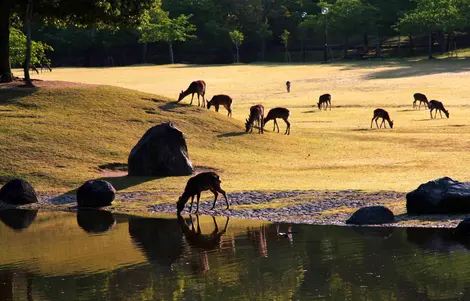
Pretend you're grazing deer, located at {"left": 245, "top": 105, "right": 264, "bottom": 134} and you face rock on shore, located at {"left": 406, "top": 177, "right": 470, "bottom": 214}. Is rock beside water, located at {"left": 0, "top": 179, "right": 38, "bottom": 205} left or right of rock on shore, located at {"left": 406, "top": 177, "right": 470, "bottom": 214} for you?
right

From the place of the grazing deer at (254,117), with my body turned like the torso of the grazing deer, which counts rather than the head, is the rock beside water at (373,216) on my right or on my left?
on my left

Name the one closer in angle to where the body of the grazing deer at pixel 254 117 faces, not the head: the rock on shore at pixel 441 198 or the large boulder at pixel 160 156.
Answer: the large boulder

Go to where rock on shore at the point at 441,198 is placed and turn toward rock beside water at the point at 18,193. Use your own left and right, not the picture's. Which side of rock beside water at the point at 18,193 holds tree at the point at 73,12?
right

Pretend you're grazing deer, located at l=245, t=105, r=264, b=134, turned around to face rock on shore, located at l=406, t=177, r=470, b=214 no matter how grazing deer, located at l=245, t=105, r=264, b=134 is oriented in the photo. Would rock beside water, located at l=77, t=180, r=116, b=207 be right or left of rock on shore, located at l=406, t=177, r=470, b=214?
right

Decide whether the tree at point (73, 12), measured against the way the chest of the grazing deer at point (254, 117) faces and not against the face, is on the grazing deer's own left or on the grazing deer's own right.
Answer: on the grazing deer's own right

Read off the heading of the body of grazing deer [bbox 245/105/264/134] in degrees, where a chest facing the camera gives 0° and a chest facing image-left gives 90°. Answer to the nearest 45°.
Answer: approximately 45°

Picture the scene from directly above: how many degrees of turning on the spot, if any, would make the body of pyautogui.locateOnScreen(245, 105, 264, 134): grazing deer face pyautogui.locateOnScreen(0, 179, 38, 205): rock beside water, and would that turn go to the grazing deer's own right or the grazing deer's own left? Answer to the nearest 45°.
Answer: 0° — it already faces it
